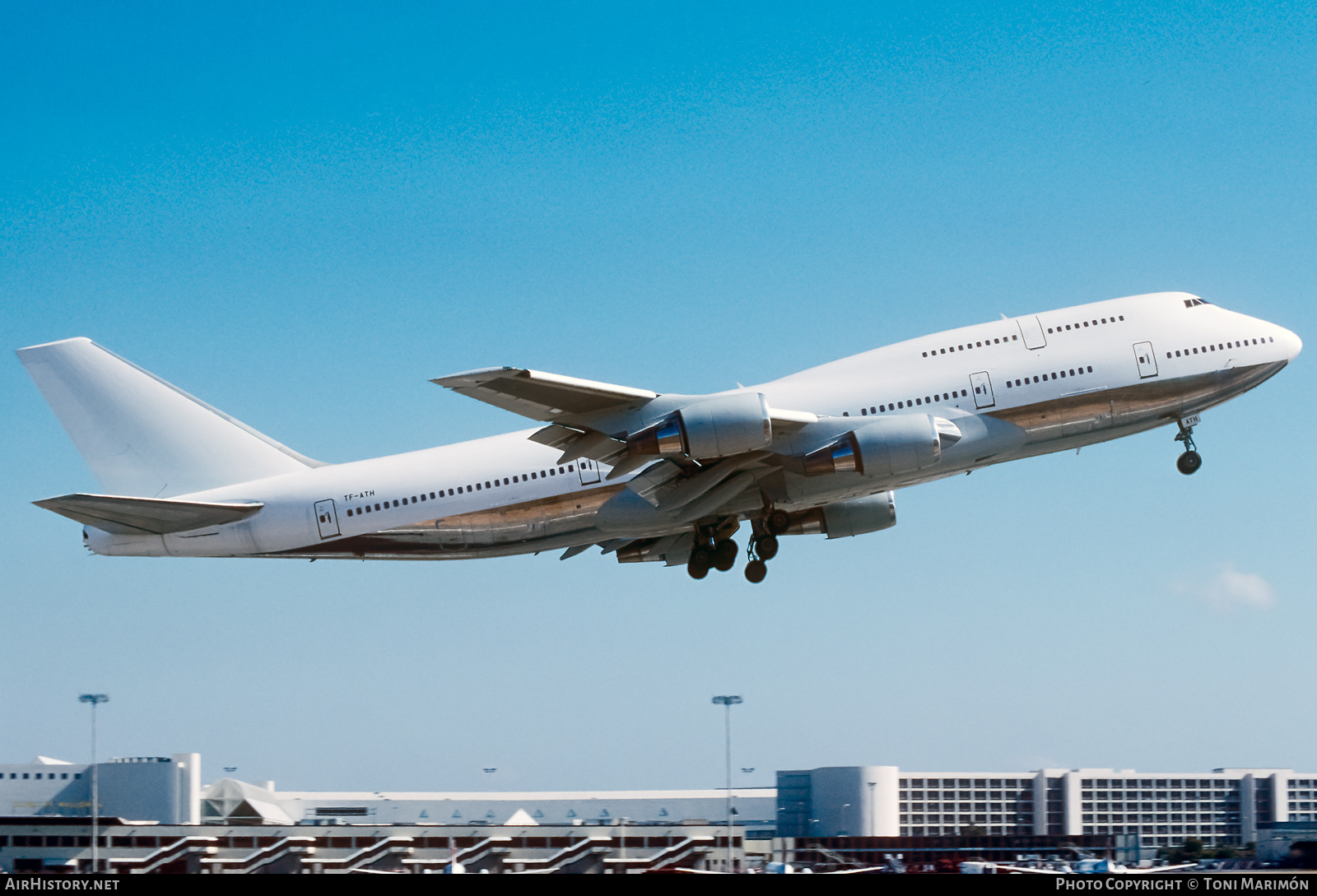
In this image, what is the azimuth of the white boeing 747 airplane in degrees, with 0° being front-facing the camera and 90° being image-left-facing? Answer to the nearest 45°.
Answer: approximately 270°
